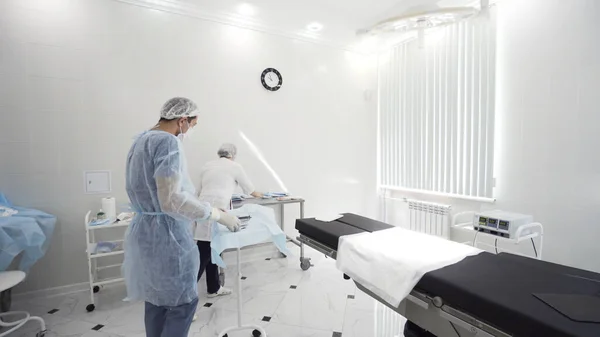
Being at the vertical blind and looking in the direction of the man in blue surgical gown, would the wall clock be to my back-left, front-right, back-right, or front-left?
front-right

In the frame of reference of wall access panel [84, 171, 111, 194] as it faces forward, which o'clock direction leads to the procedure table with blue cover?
The procedure table with blue cover is roughly at 11 o'clock from the wall access panel.

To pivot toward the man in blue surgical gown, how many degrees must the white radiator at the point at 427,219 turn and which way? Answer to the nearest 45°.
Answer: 0° — it already faces them

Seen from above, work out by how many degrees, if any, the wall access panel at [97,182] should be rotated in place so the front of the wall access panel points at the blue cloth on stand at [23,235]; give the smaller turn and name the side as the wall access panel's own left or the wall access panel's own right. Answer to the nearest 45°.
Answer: approximately 45° to the wall access panel's own right

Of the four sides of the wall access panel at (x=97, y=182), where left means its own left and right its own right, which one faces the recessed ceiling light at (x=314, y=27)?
left

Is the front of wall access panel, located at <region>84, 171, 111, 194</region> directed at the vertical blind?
no

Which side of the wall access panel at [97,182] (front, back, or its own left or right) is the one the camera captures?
front

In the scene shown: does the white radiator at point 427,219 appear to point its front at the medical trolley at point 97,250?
yes

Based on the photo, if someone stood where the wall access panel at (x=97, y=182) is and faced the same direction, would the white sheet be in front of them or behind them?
in front

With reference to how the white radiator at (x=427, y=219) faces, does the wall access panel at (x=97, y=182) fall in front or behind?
in front

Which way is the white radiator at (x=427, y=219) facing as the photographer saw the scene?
facing the viewer and to the left of the viewer

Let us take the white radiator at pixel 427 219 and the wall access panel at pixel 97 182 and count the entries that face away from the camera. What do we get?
0

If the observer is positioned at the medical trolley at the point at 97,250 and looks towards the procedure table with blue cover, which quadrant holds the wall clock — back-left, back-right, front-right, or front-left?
front-left

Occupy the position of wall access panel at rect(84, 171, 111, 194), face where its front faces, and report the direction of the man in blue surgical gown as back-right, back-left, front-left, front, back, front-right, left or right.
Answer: front
